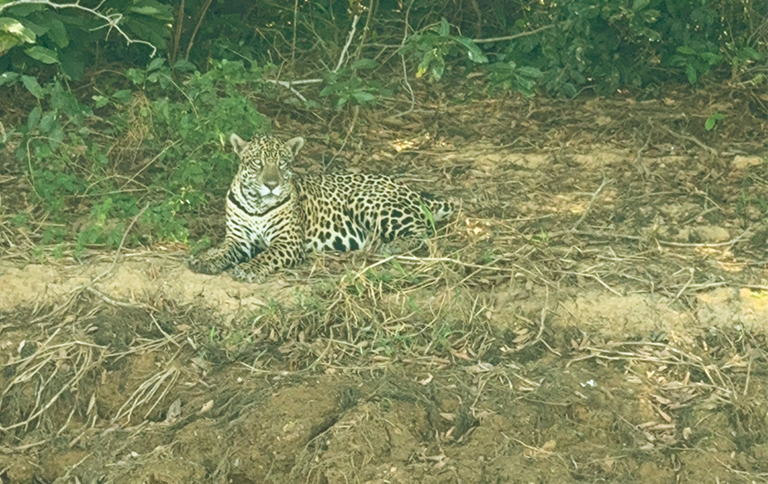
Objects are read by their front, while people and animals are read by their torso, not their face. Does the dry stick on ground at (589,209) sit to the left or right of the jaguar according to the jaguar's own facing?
on its left

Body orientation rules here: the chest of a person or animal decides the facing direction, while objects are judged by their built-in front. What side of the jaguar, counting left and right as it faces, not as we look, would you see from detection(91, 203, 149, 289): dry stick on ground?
front

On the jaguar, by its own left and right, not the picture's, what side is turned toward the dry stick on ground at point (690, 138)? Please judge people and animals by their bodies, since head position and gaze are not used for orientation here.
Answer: back

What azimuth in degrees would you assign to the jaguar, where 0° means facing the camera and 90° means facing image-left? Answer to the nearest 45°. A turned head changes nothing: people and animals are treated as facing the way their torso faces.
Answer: approximately 45°
